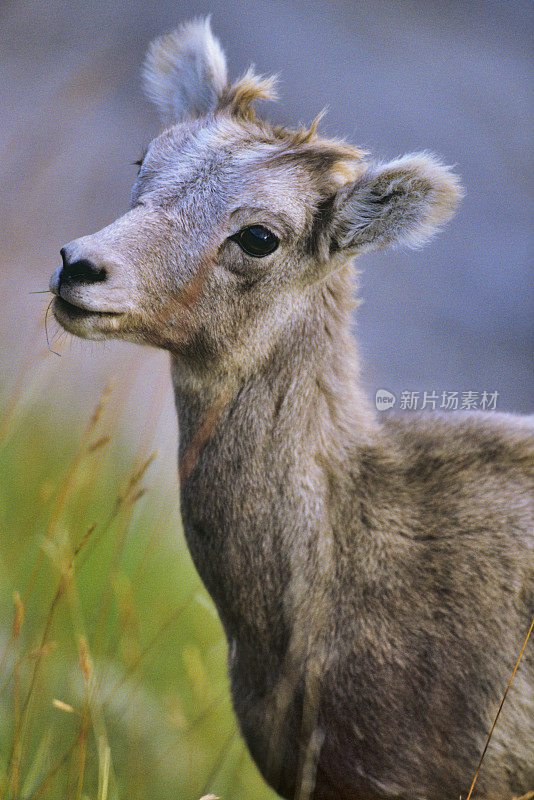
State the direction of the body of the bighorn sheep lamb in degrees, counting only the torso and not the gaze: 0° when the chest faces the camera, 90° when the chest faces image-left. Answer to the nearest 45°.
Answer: approximately 90°
